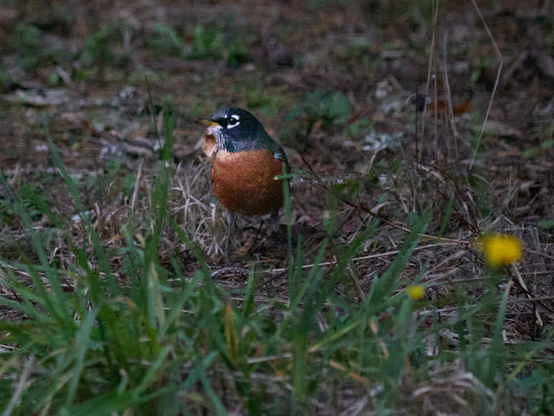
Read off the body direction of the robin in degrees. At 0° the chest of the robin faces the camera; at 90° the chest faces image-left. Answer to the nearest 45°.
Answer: approximately 45°

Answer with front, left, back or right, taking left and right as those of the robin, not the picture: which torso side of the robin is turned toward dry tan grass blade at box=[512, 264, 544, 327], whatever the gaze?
left
